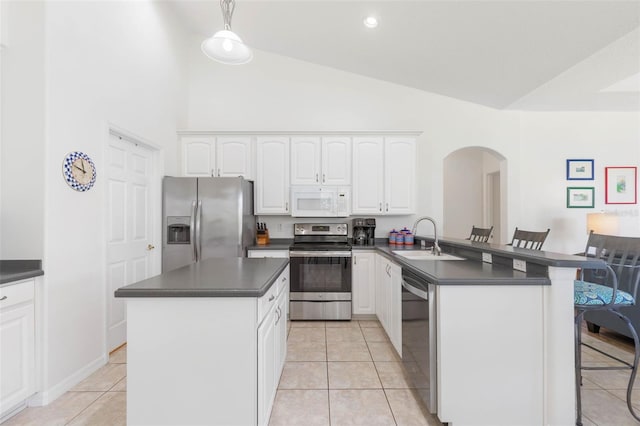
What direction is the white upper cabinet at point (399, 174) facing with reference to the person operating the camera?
facing the viewer

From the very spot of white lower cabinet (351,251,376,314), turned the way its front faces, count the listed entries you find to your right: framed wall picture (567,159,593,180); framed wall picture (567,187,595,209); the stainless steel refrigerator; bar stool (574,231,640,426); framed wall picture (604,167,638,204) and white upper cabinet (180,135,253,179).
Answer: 2

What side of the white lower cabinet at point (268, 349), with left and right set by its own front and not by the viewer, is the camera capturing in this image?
right

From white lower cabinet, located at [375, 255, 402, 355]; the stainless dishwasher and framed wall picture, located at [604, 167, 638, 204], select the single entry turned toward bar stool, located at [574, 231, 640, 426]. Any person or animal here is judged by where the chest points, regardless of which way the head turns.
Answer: the framed wall picture

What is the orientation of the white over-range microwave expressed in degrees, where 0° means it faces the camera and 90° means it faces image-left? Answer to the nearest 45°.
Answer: approximately 0°

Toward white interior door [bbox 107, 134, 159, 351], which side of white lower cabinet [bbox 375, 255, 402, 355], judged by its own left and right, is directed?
front

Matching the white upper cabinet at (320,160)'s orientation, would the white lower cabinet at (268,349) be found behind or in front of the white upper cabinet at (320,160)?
in front

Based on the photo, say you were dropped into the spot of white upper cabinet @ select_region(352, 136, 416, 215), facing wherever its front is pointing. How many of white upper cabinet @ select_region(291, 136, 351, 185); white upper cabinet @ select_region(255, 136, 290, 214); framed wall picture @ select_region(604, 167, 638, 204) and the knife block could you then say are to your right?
3

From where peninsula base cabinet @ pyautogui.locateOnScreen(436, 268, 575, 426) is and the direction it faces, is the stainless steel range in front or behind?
in front

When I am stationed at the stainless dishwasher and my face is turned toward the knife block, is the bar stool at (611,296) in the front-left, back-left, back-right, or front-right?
back-right

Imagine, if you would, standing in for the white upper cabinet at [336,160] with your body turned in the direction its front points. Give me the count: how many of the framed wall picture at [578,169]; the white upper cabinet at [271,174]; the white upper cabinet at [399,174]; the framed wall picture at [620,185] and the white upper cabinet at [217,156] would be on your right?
2

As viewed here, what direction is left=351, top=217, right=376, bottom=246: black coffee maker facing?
toward the camera

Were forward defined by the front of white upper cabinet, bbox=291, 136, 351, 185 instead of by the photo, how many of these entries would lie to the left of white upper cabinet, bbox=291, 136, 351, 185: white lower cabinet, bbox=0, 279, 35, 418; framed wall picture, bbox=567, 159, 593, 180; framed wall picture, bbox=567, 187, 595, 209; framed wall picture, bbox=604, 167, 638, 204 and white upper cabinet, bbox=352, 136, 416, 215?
4

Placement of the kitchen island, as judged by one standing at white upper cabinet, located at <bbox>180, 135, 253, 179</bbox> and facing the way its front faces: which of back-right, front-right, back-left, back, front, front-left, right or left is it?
front
